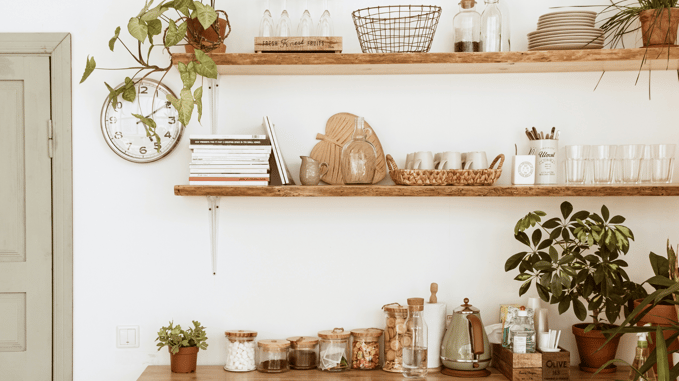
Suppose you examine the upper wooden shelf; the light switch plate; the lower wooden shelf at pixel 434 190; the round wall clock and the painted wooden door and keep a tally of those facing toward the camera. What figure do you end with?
5

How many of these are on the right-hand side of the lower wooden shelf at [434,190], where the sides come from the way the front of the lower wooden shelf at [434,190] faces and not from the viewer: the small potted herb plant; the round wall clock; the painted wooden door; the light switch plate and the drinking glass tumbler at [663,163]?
4

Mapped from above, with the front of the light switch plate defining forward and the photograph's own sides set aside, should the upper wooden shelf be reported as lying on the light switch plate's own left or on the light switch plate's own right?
on the light switch plate's own left

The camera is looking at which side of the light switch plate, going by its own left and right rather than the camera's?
front

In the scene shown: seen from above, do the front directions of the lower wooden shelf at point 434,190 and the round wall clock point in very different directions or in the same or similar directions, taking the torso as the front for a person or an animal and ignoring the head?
same or similar directions

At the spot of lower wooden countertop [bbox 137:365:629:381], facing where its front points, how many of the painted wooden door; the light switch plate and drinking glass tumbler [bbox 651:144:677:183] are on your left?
1

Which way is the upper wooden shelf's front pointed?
toward the camera

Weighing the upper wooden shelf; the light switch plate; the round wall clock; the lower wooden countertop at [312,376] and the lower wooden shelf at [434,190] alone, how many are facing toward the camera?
5

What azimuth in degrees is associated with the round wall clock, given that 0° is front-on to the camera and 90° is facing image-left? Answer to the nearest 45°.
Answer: approximately 0°

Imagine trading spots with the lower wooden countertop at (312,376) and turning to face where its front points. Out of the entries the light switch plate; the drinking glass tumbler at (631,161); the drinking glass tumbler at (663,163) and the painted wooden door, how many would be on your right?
2

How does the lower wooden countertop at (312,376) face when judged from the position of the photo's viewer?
facing the viewer

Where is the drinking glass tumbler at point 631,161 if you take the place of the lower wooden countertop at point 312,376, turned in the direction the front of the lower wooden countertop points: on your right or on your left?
on your left
